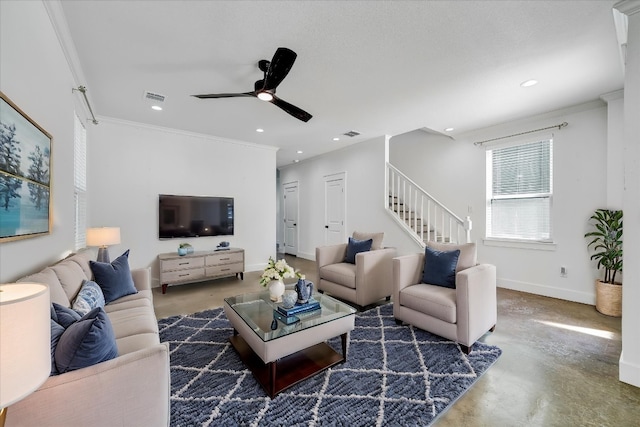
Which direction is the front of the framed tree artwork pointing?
to the viewer's right

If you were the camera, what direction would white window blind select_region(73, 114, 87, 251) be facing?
facing to the right of the viewer

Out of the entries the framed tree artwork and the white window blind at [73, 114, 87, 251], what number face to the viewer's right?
2

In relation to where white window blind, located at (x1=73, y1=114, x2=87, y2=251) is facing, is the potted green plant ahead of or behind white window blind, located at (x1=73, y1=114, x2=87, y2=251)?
ahead

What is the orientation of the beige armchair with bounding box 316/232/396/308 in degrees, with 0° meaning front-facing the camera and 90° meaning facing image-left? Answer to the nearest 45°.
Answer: approximately 45°

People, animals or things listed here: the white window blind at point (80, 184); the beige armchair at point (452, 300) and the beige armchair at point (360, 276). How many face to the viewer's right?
1

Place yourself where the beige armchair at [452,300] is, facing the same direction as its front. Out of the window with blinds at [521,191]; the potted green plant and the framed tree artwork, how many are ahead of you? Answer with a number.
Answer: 1

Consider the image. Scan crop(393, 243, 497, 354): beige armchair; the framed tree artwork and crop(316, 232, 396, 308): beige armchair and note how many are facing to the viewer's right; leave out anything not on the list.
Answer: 1

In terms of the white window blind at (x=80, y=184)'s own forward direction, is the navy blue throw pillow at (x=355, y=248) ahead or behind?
ahead

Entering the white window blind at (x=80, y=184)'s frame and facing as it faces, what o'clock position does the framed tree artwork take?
The framed tree artwork is roughly at 3 o'clock from the white window blind.

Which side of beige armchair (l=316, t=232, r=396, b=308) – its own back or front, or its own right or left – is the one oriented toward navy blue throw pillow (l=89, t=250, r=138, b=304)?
front

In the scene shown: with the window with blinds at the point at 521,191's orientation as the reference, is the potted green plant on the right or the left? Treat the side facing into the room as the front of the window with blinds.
on its left

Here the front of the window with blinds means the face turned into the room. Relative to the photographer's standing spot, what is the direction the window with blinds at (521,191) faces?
facing the viewer and to the left of the viewer

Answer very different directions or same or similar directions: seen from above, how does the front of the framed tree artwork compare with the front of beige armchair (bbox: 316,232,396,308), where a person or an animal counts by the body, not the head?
very different directions

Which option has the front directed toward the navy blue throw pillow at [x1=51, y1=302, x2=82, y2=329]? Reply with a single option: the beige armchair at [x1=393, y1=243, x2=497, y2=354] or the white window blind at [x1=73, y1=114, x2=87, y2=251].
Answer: the beige armchair
